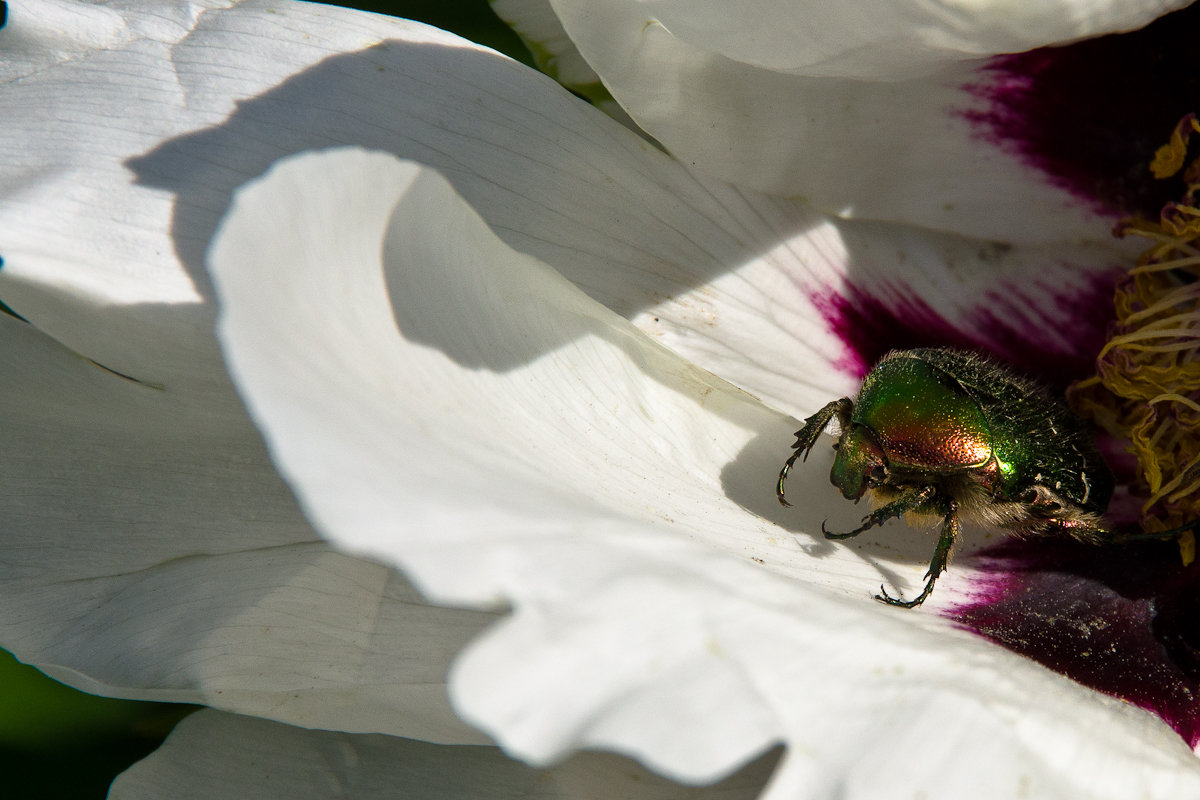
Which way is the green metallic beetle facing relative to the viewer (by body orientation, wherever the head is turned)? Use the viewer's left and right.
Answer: facing the viewer and to the left of the viewer
